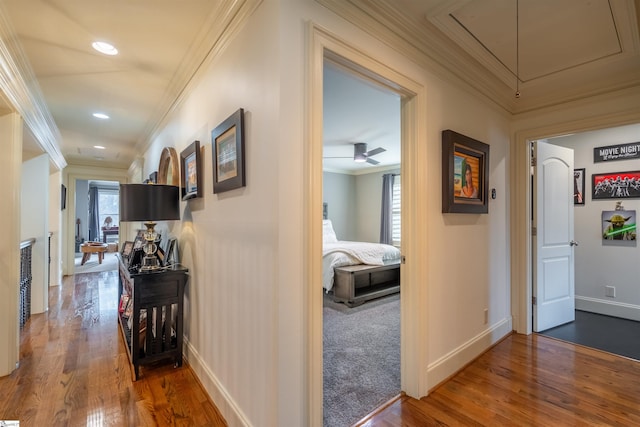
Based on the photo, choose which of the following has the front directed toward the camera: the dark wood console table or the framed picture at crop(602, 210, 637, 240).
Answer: the framed picture

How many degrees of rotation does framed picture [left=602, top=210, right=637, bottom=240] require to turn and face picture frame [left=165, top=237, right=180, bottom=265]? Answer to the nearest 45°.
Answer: approximately 45° to its right

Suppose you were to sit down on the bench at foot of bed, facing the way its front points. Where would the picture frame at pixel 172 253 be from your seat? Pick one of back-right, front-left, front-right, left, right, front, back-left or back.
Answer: right

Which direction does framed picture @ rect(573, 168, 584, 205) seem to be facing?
toward the camera

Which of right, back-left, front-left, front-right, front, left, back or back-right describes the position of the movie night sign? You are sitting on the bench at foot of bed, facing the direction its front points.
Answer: front-left

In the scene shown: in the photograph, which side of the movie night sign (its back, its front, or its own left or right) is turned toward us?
front

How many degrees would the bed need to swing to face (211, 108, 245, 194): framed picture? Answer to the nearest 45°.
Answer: approximately 45° to its right

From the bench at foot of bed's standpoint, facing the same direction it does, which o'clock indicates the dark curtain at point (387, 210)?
The dark curtain is roughly at 8 o'clock from the bench at foot of bed.

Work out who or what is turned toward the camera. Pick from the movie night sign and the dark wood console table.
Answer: the movie night sign

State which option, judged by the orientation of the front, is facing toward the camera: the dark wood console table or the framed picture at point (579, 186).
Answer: the framed picture
